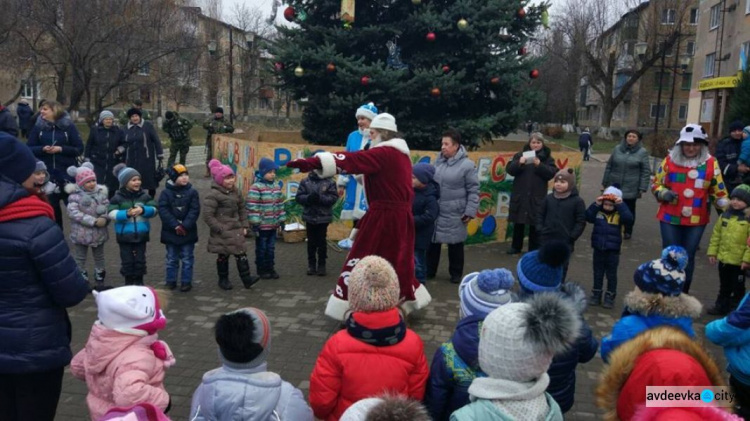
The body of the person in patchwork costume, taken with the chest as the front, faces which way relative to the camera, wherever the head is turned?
toward the camera

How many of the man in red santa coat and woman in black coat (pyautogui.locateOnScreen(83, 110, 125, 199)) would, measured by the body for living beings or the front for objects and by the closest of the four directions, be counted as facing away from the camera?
0

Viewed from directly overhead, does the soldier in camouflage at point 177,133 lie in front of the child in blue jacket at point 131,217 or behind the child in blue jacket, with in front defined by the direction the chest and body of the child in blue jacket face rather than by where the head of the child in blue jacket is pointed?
behind

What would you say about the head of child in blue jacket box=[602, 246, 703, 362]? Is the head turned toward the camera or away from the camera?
away from the camera

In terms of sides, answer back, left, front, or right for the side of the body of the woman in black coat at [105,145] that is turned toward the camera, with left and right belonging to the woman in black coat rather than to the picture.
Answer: front

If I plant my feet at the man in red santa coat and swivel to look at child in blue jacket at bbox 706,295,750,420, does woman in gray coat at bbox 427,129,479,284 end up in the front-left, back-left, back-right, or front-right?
back-left

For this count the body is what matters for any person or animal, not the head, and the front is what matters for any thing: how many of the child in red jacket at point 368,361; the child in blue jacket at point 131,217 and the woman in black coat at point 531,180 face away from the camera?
1

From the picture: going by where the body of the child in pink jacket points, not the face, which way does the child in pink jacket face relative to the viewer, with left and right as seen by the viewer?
facing away from the viewer and to the right of the viewer

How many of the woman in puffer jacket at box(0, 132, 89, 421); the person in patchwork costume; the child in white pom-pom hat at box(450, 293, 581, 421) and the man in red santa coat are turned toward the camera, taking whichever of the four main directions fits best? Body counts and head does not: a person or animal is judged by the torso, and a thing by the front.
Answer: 1

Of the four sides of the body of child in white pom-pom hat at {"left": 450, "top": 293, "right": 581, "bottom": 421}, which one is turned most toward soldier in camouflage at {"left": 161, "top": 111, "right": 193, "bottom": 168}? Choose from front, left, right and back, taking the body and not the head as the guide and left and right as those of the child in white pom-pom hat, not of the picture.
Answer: front

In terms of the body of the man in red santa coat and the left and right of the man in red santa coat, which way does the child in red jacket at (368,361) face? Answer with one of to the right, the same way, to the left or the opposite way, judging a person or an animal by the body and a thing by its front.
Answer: to the right

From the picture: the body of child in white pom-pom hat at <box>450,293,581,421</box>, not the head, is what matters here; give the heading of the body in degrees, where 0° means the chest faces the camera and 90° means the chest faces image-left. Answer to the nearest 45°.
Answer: approximately 135°

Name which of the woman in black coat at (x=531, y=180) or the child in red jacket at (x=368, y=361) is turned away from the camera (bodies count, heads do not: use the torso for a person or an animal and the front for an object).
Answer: the child in red jacket

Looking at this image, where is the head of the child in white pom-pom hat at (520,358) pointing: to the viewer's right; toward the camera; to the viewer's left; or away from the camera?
away from the camera

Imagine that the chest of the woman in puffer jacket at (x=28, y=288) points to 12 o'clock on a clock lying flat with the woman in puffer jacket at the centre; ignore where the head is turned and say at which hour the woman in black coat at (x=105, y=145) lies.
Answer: The woman in black coat is roughly at 11 o'clock from the woman in puffer jacket.

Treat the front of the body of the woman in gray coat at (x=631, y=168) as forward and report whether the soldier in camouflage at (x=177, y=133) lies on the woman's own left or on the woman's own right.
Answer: on the woman's own right
